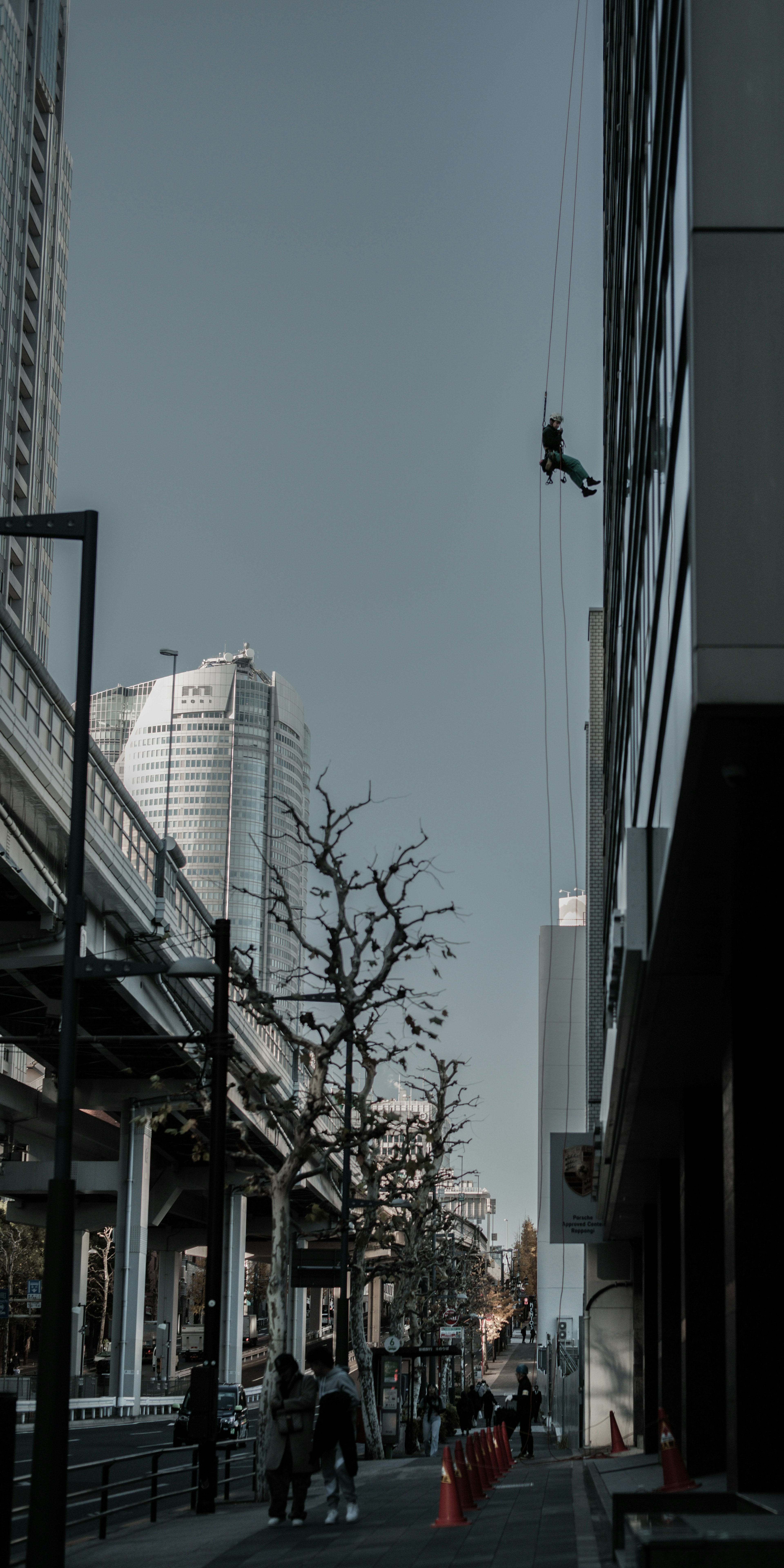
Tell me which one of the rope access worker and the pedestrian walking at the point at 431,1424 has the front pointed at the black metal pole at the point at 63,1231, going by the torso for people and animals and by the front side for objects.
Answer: the pedestrian walking

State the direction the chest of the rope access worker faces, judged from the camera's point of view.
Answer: to the viewer's right

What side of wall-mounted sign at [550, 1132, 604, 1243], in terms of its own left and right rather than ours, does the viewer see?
front

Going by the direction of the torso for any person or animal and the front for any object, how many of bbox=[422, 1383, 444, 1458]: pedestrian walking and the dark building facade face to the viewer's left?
1

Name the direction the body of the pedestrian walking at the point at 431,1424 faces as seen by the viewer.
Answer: toward the camera

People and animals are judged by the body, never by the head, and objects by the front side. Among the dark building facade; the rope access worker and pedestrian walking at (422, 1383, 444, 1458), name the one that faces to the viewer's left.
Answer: the dark building facade

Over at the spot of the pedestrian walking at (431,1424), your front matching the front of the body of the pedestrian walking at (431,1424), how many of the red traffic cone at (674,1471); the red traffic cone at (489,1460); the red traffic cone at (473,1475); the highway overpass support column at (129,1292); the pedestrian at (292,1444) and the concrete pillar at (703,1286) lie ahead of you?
5

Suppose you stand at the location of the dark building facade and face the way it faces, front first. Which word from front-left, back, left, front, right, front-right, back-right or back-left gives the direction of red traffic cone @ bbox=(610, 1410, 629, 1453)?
right

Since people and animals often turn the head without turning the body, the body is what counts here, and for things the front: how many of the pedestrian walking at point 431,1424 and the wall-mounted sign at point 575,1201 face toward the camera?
2

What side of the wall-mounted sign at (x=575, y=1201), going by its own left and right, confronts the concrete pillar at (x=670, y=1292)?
front

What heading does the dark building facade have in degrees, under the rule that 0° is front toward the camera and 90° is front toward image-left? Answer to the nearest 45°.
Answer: approximately 90°

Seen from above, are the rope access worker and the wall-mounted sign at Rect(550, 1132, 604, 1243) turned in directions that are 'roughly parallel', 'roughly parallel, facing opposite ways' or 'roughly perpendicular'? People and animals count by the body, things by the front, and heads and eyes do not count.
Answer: roughly perpendicular

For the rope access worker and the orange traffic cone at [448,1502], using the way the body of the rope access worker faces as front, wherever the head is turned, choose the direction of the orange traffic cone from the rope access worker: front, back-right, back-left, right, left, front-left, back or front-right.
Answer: right

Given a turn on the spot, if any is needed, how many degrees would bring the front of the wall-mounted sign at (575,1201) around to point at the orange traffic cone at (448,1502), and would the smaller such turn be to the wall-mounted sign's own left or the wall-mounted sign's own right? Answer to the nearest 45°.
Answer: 0° — it already faces it
